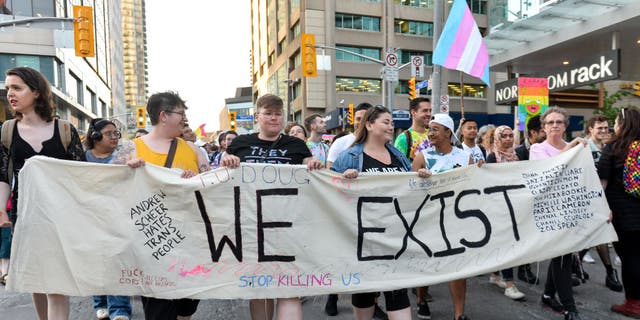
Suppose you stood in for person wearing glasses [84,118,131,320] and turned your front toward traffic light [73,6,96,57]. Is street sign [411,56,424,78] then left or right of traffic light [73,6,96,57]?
right

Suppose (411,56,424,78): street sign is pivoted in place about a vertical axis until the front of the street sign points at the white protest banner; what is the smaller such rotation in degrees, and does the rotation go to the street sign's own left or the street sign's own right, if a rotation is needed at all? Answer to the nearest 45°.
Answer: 0° — it already faces it

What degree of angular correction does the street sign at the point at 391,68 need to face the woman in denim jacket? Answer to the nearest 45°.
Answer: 0° — it already faces them

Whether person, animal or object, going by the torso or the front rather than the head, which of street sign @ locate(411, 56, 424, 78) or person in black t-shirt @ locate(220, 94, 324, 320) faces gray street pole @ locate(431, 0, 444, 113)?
the street sign
